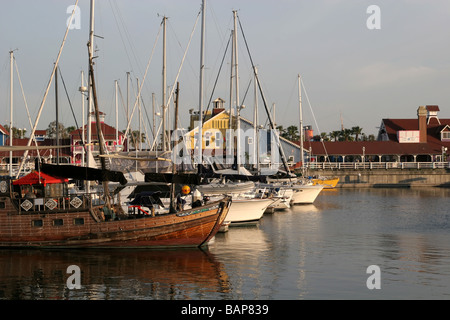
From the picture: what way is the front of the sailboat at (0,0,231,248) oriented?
to the viewer's right
